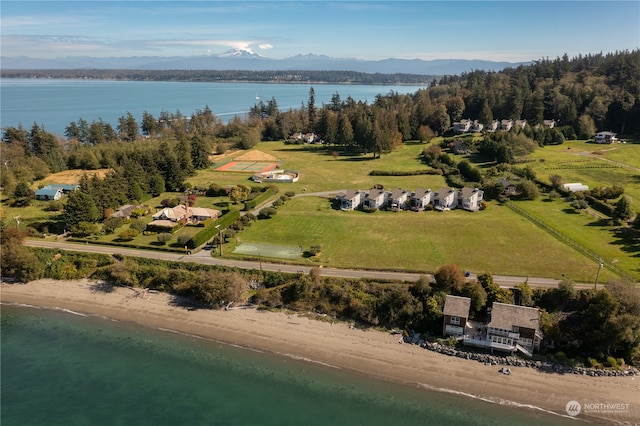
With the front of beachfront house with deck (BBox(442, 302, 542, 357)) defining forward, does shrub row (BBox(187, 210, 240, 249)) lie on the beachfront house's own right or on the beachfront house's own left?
on the beachfront house's own right

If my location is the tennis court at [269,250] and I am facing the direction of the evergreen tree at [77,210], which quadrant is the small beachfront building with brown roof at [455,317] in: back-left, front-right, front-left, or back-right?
back-left

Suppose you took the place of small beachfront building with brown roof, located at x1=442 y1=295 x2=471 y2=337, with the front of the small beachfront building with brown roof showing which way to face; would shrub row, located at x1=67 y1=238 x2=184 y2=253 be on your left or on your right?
on your right

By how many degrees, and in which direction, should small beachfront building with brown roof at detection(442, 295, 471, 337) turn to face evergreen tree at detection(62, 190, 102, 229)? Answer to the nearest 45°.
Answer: approximately 90° to its right

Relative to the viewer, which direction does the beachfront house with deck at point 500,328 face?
toward the camera
